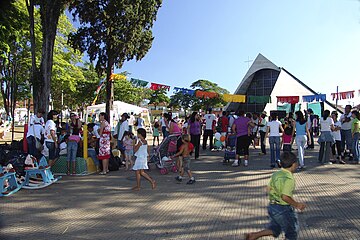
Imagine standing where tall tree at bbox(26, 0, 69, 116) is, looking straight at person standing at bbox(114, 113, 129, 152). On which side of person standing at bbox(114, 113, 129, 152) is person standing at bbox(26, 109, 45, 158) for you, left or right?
right

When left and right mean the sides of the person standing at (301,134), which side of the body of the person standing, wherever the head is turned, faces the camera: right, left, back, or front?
back

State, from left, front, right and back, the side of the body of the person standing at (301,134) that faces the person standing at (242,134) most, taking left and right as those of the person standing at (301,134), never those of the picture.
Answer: left

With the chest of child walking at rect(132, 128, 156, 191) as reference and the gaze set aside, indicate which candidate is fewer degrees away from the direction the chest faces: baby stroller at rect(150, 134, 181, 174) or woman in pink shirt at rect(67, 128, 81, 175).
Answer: the woman in pink shirt

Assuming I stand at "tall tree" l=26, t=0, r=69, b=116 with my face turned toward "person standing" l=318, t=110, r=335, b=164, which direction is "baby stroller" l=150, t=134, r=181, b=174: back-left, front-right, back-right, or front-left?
front-right

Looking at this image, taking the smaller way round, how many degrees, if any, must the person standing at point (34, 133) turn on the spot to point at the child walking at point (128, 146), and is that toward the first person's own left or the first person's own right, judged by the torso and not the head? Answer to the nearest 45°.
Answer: approximately 45° to the first person's own left

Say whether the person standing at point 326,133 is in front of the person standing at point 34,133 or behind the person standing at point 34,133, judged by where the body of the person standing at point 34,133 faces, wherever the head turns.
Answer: in front

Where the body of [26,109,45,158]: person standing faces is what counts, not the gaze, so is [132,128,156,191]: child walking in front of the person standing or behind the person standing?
in front

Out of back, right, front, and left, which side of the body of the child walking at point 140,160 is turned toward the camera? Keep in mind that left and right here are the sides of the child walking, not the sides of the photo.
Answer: left
